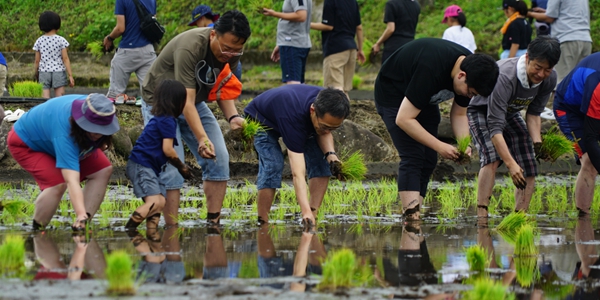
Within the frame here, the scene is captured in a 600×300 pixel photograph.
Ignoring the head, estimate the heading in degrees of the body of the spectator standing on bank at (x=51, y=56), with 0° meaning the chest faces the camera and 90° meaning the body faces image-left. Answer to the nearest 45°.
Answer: approximately 180°

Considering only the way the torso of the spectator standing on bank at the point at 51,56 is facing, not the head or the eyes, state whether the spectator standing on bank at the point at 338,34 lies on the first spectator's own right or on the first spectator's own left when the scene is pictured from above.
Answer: on the first spectator's own right

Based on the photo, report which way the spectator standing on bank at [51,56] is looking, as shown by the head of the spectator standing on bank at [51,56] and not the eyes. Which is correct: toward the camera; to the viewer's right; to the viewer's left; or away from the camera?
away from the camera

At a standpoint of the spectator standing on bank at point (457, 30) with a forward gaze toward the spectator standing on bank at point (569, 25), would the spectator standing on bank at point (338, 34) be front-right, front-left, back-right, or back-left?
back-right

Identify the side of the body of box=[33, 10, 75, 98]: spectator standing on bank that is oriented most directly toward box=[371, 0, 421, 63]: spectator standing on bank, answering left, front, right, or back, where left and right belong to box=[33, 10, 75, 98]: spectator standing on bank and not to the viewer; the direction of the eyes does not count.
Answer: right

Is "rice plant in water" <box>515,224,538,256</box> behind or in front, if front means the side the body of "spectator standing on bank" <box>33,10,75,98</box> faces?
behind

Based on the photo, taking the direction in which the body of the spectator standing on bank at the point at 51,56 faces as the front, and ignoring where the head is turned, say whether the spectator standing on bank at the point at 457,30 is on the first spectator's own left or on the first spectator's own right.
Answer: on the first spectator's own right
